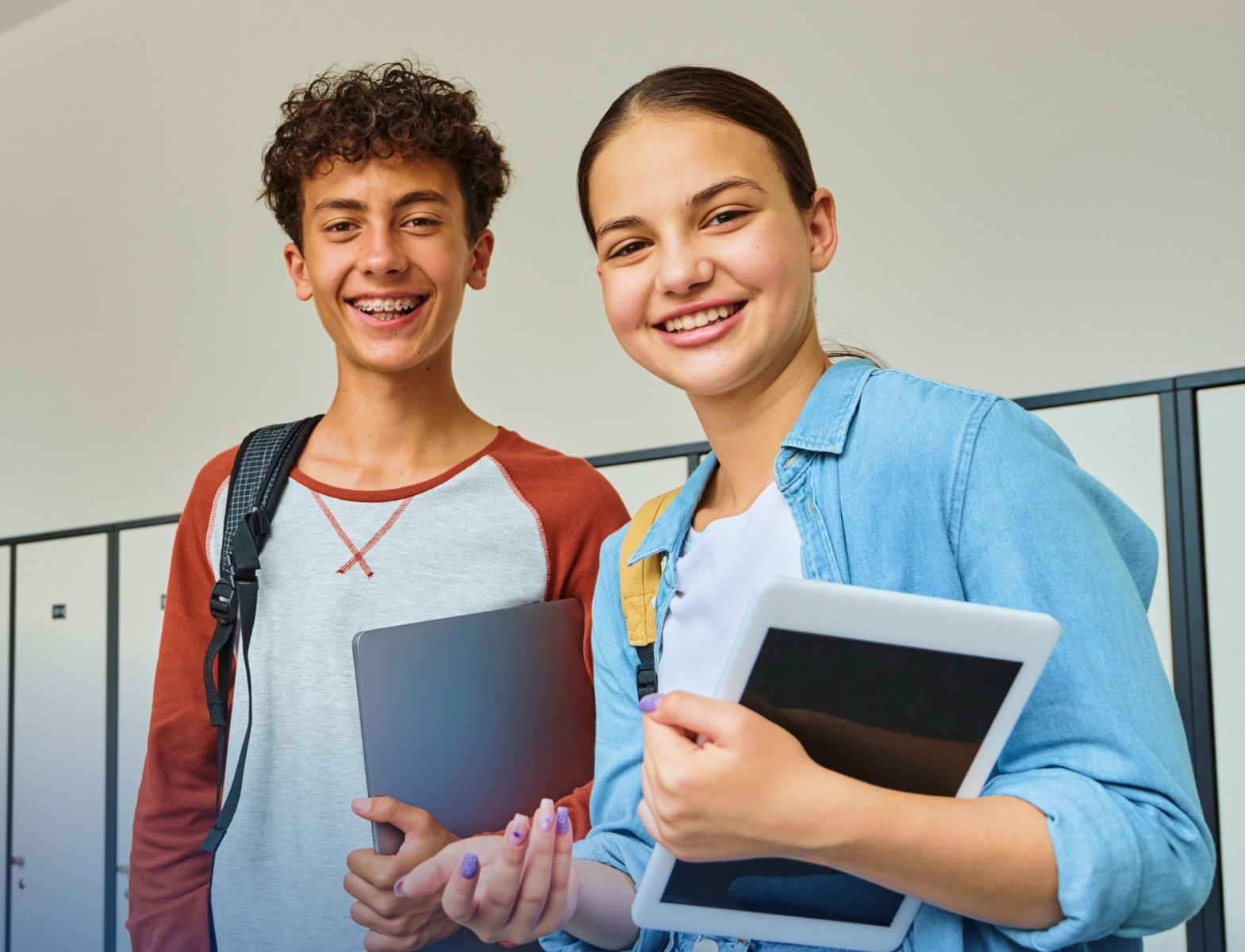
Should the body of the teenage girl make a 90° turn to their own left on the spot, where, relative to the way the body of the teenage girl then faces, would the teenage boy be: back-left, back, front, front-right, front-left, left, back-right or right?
back

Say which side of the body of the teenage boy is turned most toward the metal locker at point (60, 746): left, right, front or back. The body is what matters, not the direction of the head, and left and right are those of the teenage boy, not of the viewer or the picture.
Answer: back

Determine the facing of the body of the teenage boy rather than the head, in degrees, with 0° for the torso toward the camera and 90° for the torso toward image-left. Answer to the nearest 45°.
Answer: approximately 0°

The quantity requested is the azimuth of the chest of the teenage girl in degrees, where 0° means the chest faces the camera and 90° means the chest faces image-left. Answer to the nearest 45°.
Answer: approximately 45°

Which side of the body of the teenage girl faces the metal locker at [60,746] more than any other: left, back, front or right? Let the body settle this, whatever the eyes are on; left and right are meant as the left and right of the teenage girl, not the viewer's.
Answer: right
